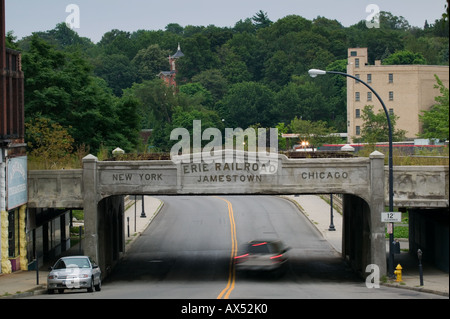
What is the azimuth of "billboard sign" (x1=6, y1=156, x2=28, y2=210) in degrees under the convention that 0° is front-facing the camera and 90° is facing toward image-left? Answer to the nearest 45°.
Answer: approximately 315°

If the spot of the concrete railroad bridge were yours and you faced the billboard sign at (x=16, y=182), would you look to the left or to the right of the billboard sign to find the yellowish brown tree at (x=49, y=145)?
right

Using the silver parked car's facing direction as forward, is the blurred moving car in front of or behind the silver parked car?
behind

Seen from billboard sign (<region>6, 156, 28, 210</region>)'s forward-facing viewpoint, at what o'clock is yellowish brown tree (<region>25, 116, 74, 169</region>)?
The yellowish brown tree is roughly at 8 o'clock from the billboard sign.

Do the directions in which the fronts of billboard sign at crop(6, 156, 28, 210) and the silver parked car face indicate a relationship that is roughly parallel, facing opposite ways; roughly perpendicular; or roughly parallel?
roughly perpendicular

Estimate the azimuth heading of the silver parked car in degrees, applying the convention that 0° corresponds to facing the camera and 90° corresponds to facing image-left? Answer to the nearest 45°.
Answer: approximately 45°

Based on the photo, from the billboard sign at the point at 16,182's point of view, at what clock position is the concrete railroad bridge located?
The concrete railroad bridge is roughly at 11 o'clock from the billboard sign.

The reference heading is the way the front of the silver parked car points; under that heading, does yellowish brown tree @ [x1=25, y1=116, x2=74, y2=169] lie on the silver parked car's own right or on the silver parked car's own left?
on the silver parked car's own right

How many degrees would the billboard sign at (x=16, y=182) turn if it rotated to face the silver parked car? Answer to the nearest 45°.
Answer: approximately 45° to its right

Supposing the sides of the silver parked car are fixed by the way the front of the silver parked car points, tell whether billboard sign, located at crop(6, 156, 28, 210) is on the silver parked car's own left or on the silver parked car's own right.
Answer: on the silver parked car's own right
